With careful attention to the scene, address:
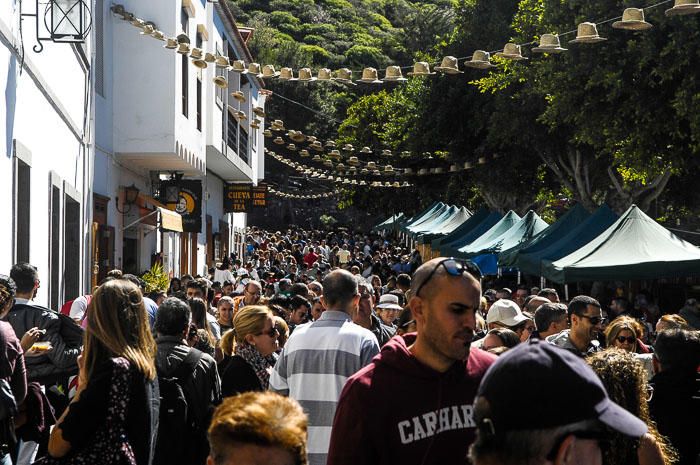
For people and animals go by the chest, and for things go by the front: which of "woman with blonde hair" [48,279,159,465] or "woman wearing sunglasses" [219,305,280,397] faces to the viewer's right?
the woman wearing sunglasses

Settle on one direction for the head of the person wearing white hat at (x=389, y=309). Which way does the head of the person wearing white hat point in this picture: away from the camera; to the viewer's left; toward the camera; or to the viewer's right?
toward the camera

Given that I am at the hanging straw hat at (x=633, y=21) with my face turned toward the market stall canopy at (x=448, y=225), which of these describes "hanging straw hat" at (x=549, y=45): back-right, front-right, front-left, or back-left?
front-left

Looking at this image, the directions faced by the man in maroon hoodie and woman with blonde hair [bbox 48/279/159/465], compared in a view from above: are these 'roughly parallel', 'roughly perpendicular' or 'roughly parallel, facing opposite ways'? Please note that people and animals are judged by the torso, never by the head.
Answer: roughly parallel, facing opposite ways

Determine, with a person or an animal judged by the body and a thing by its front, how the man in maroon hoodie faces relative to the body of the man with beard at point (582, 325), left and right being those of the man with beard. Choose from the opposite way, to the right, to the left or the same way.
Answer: the same way

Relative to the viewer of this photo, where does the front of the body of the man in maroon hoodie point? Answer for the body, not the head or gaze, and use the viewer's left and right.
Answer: facing the viewer and to the right of the viewer

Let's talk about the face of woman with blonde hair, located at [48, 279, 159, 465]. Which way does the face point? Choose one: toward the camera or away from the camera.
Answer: away from the camera

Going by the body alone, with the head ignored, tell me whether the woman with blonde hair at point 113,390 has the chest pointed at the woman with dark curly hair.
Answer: no

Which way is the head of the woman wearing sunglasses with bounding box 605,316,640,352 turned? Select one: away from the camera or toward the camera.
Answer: toward the camera

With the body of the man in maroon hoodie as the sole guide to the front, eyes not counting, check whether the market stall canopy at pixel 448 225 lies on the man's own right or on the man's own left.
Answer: on the man's own left
